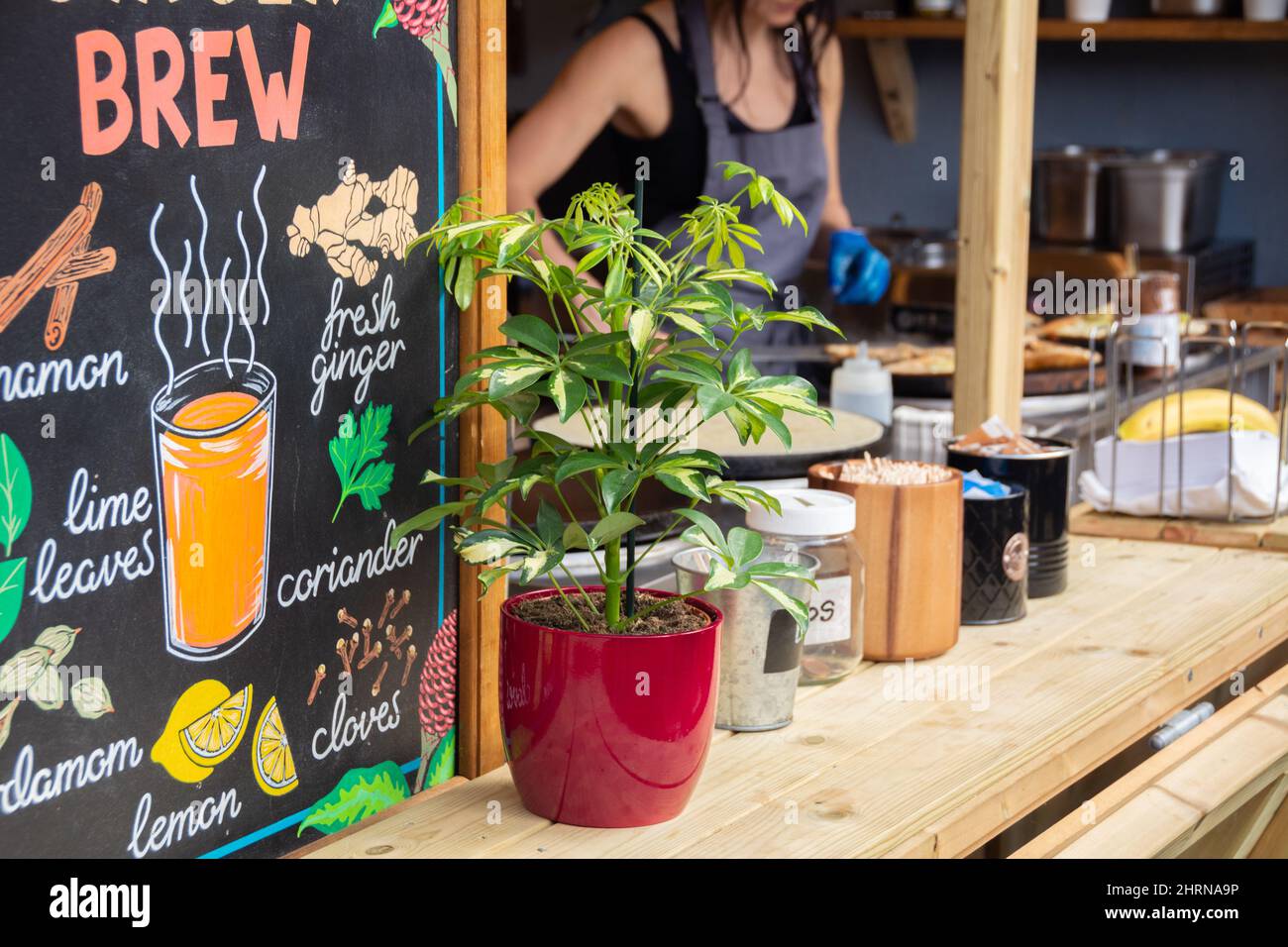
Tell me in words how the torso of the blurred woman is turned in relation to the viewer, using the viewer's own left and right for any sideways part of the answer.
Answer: facing the viewer and to the right of the viewer

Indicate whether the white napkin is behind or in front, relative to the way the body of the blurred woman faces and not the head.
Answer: in front

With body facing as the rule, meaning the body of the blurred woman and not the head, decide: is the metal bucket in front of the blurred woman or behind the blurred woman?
in front

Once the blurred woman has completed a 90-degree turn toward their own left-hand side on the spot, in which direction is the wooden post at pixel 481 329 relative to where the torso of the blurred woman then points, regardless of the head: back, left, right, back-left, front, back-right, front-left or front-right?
back-right

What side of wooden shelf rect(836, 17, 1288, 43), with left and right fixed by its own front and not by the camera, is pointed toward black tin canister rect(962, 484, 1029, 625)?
front

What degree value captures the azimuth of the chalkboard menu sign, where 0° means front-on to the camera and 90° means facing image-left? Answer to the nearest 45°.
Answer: approximately 315°

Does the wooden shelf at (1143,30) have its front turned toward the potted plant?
yes

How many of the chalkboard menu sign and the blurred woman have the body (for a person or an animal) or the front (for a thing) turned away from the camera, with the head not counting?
0
